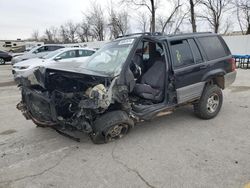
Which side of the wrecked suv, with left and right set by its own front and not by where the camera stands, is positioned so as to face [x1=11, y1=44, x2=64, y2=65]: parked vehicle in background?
right

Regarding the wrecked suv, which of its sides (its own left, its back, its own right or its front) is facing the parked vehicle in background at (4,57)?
right

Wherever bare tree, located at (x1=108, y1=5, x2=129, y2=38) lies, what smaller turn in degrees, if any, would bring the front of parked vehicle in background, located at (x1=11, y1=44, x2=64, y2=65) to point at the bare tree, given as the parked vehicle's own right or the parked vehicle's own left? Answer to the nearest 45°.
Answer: approximately 180°

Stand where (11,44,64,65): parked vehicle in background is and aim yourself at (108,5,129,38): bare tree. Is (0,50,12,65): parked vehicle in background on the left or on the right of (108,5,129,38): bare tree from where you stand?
left

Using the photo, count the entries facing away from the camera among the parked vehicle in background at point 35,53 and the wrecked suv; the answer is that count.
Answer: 0

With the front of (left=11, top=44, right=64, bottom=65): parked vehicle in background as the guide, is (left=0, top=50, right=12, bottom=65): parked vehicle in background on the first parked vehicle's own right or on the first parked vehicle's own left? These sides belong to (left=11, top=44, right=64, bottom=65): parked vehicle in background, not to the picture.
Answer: on the first parked vehicle's own right

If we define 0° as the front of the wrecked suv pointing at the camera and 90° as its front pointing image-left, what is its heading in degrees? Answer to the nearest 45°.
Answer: approximately 45°
